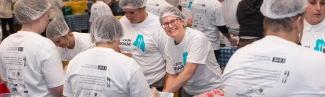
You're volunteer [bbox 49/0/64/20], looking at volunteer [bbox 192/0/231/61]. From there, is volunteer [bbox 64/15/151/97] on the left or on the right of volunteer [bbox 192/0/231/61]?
right

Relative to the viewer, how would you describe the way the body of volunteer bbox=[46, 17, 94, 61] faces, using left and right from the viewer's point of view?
facing the viewer and to the left of the viewer

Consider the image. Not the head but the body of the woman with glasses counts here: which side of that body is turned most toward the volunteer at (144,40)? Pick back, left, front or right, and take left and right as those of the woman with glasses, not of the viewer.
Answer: right

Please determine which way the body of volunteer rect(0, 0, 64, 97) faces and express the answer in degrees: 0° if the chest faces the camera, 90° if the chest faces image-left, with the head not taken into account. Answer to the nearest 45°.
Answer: approximately 225°

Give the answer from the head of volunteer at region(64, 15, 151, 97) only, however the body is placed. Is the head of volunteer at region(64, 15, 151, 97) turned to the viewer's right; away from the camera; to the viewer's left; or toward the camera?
away from the camera

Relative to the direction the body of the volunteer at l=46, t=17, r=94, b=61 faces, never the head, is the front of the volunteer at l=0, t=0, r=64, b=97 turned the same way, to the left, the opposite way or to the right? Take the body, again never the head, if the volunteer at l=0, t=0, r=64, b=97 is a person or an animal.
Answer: the opposite way

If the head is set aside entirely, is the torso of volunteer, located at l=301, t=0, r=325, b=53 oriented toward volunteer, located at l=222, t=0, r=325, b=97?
yes

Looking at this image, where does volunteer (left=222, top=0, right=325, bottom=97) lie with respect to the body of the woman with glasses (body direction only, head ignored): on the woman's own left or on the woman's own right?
on the woman's own left

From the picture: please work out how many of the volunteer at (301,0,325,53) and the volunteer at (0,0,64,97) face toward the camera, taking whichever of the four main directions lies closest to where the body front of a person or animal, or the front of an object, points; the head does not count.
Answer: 1

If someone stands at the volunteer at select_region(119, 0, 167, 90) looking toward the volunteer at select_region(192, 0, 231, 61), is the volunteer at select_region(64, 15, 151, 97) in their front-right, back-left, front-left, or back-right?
back-right
